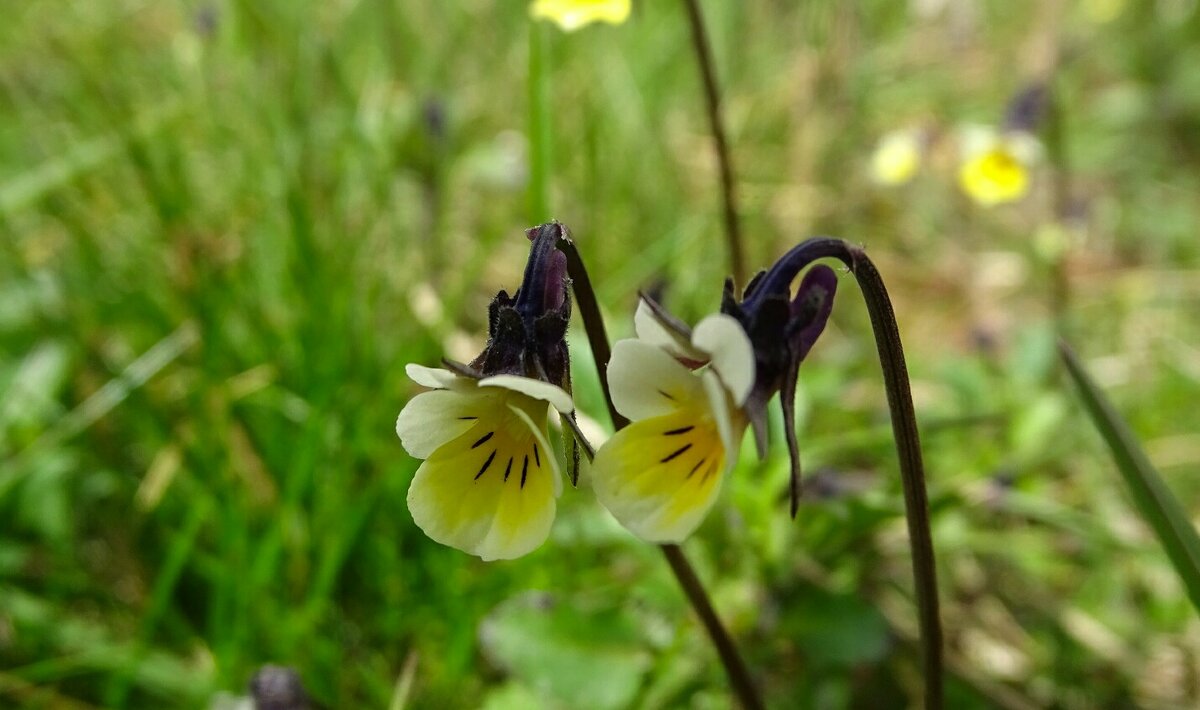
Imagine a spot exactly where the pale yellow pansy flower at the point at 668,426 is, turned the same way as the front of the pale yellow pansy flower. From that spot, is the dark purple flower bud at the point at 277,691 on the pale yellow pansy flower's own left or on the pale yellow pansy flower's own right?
on the pale yellow pansy flower's own right

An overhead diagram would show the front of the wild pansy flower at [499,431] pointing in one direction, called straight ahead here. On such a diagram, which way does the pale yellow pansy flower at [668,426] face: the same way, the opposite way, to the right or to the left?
the same way

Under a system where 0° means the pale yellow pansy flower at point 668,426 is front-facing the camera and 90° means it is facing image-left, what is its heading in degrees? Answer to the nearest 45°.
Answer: approximately 45°

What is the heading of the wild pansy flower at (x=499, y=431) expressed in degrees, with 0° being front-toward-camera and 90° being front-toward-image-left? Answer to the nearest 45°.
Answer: approximately 45°

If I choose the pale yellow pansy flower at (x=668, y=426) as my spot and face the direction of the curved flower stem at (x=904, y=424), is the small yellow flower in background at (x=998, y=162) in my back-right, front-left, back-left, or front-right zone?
front-left

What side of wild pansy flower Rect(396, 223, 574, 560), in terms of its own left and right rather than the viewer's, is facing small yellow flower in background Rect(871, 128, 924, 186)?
back

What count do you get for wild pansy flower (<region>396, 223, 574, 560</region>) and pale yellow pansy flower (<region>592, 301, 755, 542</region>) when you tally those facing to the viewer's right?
0

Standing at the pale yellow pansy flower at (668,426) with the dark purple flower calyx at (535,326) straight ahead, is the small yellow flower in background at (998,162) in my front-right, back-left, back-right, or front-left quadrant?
back-right

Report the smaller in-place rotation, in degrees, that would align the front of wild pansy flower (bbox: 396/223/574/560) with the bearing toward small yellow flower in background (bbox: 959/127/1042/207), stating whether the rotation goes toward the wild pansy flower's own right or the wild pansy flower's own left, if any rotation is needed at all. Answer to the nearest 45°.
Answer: approximately 180°
